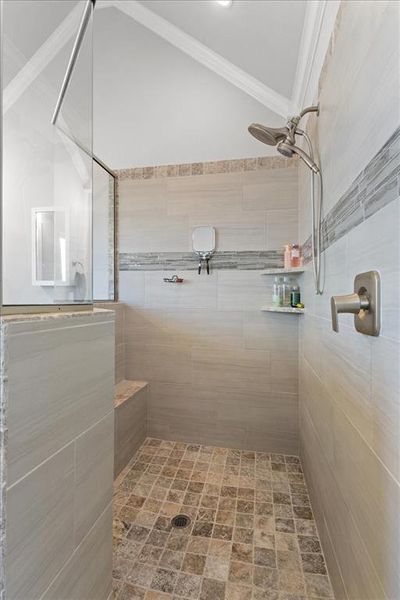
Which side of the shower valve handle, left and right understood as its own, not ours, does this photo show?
left

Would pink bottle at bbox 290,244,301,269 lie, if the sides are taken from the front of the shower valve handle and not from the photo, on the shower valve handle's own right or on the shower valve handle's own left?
on the shower valve handle's own right

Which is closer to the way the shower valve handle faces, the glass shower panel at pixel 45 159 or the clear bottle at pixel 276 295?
the glass shower panel

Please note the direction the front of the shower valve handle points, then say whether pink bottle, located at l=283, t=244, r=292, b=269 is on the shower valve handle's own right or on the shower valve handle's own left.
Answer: on the shower valve handle's own right

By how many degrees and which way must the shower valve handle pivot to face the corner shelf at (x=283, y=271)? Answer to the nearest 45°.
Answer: approximately 90° to its right

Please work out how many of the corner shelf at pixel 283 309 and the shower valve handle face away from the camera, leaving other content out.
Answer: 0

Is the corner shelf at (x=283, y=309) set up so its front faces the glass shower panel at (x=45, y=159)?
yes

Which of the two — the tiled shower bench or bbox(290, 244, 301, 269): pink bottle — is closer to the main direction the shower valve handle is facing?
the tiled shower bench

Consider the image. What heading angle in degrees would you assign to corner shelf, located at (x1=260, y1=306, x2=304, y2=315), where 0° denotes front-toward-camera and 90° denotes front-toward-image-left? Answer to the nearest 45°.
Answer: approximately 45°
